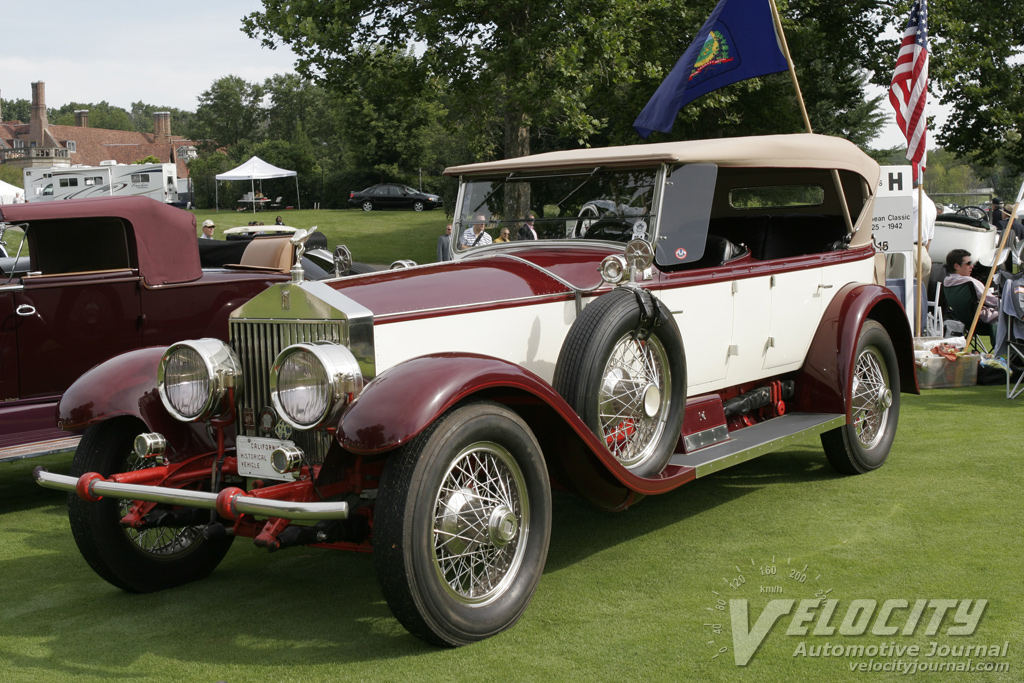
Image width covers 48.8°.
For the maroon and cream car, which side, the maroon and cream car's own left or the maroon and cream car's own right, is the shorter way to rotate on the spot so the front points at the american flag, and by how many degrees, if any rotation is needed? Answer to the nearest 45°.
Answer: approximately 180°

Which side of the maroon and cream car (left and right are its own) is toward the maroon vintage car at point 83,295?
right

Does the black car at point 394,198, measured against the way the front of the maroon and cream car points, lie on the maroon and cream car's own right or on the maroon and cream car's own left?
on the maroon and cream car's own right

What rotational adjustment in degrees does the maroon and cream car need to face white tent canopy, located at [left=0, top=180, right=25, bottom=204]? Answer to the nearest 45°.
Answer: approximately 90° to its right

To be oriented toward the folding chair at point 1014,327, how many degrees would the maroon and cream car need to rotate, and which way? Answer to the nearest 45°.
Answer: approximately 180°

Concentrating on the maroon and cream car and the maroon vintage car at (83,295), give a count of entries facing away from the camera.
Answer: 0

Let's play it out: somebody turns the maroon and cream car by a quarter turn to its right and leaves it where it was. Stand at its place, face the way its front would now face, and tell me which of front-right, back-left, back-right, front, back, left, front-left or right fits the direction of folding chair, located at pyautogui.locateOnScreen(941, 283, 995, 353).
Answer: right
